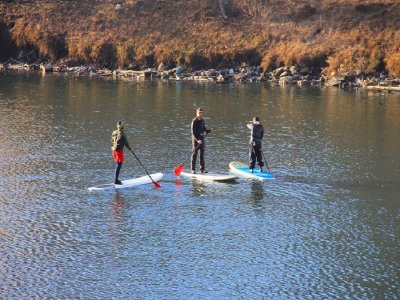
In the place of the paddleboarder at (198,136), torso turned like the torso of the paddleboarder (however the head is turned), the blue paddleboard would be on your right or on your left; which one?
on your left

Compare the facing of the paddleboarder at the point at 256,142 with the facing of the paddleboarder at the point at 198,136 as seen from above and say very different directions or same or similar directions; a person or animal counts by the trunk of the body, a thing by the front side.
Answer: very different directions

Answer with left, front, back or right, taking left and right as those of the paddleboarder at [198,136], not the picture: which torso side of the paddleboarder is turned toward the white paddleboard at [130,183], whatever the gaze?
right

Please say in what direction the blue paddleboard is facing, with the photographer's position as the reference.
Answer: facing away from the viewer and to the left of the viewer

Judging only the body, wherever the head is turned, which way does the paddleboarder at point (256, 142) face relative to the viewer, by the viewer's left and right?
facing away from the viewer and to the left of the viewer

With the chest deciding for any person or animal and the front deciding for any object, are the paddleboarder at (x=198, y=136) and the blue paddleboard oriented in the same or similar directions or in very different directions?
very different directions
